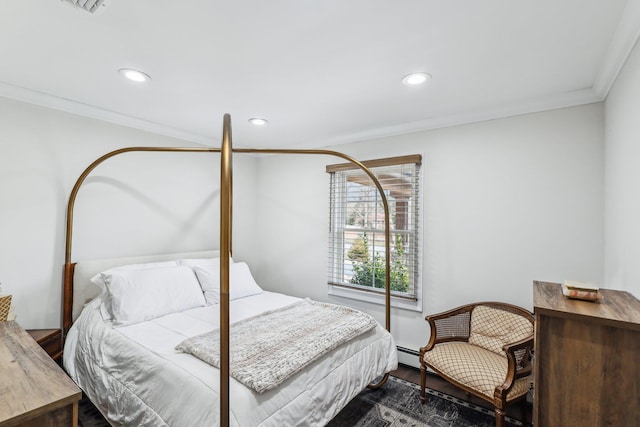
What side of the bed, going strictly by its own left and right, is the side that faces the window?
left

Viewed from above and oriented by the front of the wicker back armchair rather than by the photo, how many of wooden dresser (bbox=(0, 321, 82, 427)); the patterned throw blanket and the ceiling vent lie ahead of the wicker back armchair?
3

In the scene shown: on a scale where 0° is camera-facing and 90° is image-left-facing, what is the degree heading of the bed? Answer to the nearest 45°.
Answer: approximately 315°

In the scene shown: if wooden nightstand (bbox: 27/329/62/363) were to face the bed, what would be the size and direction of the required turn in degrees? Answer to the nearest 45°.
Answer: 0° — it already faces it

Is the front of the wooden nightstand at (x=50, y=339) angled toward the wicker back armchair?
yes

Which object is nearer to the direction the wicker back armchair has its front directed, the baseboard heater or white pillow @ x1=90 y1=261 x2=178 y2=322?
the white pillow
